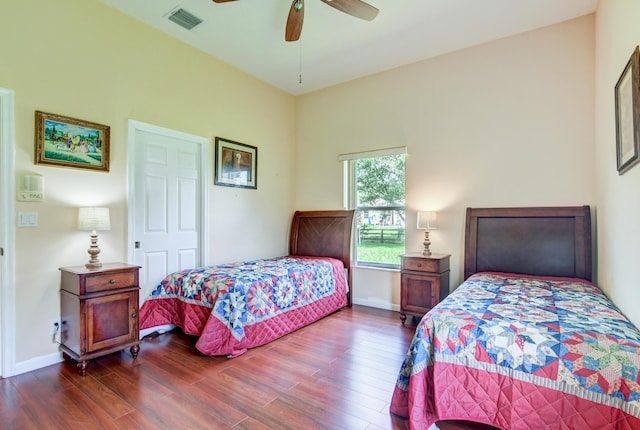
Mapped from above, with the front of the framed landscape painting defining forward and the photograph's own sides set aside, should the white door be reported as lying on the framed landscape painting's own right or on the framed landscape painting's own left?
on the framed landscape painting's own left

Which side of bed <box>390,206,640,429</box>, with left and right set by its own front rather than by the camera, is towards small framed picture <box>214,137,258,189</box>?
right

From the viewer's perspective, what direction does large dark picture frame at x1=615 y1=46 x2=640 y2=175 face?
to the viewer's left

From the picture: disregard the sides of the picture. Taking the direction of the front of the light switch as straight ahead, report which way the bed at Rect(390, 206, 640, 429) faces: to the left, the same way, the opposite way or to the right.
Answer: to the right

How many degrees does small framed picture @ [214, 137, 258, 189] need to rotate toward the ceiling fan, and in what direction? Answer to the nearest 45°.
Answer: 0° — it already faces it

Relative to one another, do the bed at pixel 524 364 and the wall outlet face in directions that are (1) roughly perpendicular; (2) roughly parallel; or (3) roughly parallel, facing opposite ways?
roughly perpendicular

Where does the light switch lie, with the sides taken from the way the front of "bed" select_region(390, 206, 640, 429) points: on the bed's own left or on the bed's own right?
on the bed's own right

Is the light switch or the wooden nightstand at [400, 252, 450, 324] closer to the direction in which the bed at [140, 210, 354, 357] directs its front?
the light switch

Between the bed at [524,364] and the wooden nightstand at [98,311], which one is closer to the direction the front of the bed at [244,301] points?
the wooden nightstand

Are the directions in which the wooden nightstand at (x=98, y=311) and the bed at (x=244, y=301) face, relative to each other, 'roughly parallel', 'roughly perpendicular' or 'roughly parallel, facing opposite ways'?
roughly perpendicular

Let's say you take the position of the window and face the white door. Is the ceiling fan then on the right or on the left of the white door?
left
